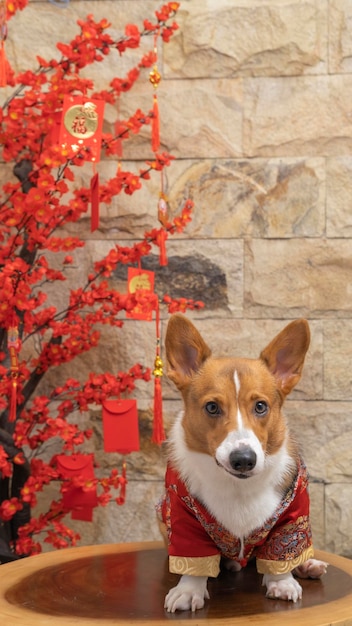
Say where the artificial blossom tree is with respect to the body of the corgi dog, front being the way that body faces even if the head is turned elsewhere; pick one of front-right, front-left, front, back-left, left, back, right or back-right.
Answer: back-right

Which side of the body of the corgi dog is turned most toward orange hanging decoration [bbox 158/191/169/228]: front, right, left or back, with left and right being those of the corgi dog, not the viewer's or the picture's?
back

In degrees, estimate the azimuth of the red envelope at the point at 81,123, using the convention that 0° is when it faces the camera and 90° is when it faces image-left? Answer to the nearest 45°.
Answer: approximately 0°

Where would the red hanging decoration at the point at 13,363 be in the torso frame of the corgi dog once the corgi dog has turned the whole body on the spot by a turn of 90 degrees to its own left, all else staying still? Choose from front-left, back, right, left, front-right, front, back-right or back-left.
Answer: back-left

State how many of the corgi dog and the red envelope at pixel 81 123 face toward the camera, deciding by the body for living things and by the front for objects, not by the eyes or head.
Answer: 2
